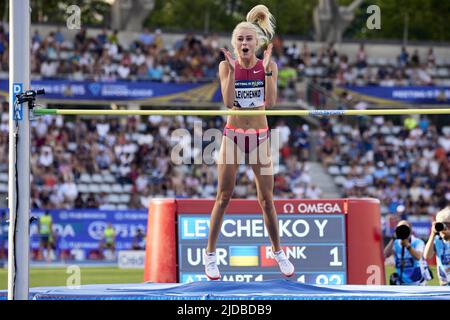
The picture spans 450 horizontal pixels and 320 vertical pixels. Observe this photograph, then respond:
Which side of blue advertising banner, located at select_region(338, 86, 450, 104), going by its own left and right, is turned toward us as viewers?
front

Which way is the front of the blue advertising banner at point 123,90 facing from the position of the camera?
facing the viewer

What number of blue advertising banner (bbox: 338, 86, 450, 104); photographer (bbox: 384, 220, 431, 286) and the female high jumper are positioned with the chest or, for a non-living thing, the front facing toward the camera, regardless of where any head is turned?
3

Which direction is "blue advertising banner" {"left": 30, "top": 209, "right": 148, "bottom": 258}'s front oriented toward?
toward the camera

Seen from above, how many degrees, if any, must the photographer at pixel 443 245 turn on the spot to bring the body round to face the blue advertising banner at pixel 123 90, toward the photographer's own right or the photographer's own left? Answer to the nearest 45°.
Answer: approximately 135° to the photographer's own right
